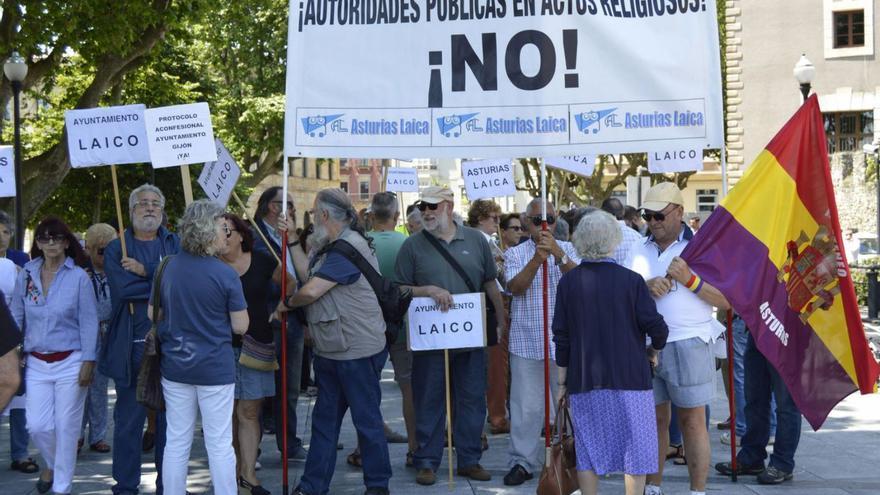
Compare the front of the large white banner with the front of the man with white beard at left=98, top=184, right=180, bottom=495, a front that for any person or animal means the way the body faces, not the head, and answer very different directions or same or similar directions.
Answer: same or similar directions

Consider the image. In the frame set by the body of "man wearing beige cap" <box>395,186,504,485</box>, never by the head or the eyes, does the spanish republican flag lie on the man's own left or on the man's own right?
on the man's own left

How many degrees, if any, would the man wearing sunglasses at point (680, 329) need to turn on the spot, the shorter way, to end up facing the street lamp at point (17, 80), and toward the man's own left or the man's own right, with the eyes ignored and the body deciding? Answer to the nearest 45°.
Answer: approximately 90° to the man's own right

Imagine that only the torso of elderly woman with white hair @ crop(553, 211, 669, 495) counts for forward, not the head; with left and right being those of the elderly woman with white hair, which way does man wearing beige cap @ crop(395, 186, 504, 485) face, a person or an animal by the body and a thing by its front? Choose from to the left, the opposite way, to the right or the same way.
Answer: the opposite way

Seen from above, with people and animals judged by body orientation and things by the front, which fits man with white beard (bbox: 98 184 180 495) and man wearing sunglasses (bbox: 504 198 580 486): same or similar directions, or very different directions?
same or similar directions

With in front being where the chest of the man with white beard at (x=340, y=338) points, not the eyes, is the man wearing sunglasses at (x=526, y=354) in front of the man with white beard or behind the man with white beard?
behind

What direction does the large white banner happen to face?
toward the camera

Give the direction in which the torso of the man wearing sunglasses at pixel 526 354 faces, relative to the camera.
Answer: toward the camera

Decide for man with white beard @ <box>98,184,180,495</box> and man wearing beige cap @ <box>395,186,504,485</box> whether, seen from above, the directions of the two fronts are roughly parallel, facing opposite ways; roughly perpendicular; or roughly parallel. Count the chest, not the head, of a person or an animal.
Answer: roughly parallel

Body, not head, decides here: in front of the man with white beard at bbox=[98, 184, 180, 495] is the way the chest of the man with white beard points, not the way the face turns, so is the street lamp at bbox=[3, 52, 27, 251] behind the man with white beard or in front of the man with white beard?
behind

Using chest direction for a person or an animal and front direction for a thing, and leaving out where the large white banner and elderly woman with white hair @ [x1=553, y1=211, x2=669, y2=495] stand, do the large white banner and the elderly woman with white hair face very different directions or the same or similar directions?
very different directions

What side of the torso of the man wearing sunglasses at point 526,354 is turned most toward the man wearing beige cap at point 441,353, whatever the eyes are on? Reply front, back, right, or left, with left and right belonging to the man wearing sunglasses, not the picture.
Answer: right
